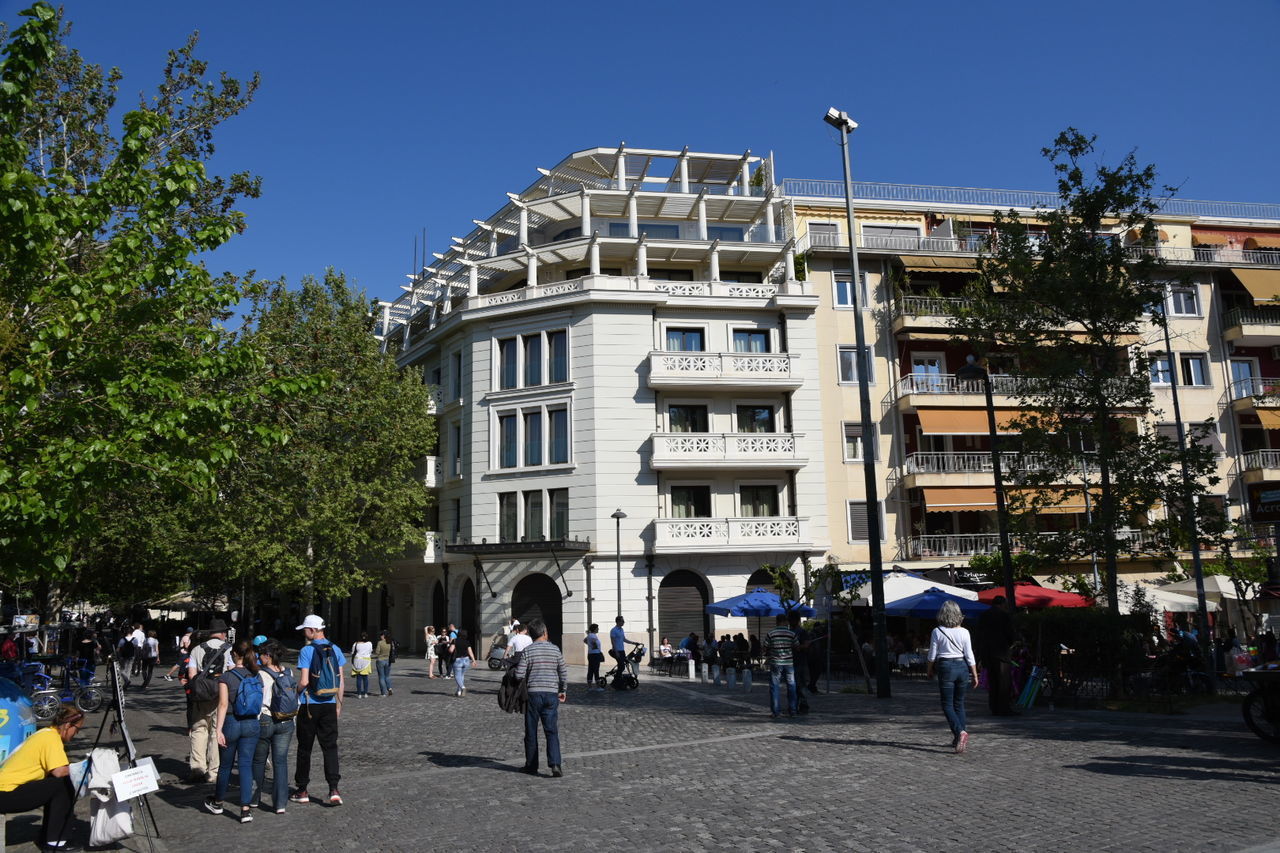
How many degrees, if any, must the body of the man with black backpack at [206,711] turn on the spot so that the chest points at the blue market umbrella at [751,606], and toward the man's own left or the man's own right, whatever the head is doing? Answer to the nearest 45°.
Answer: approximately 45° to the man's own right

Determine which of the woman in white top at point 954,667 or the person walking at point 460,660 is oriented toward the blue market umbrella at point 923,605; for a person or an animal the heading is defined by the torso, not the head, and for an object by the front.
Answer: the woman in white top

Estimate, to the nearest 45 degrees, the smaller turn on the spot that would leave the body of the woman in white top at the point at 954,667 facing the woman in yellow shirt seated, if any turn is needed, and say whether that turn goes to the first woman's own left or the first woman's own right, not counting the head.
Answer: approximately 135° to the first woman's own left

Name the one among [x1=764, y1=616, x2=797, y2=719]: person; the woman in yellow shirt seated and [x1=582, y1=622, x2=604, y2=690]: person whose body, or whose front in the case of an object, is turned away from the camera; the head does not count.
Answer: [x1=764, y1=616, x2=797, y2=719]: person

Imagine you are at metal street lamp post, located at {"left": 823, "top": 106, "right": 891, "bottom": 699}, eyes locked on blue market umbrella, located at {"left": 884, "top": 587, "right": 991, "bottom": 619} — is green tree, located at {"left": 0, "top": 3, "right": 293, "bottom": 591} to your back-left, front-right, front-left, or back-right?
back-left

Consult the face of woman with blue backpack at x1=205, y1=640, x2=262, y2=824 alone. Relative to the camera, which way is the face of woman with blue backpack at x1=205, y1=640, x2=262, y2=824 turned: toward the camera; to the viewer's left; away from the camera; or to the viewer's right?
away from the camera

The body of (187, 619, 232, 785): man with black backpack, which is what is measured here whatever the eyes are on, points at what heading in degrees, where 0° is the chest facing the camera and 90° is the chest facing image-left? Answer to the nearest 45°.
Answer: approximately 180°
